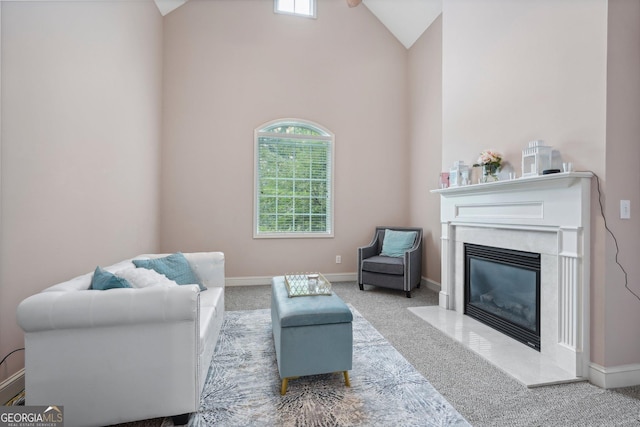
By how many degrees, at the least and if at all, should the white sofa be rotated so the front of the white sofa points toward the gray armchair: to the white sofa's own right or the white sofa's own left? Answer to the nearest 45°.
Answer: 0° — it already faces it

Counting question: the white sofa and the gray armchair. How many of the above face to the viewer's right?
1

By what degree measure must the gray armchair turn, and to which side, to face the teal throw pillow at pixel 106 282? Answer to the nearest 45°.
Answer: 0° — it already faces it

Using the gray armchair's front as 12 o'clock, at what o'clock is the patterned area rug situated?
The patterned area rug is roughly at 11 o'clock from the gray armchair.

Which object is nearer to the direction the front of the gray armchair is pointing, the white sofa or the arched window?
the white sofa

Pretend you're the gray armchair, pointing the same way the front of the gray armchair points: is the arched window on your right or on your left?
on your right

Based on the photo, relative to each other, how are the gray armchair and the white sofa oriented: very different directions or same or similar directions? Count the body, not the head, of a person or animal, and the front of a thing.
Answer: very different directions

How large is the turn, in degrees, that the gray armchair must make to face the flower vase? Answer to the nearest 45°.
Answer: approximately 90° to its left

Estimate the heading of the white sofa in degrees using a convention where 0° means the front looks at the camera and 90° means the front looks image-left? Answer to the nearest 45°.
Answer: approximately 270°

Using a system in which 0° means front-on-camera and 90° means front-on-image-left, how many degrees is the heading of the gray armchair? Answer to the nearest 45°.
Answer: approximately 45°
